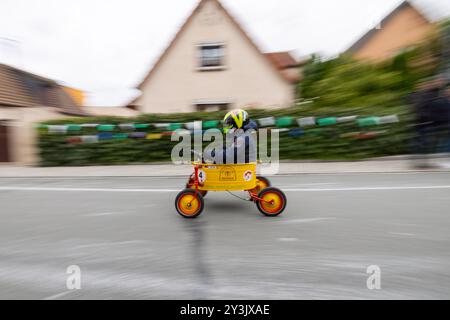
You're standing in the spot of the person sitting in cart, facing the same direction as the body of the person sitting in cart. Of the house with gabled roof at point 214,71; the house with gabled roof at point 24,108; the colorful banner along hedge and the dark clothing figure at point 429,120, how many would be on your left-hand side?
0

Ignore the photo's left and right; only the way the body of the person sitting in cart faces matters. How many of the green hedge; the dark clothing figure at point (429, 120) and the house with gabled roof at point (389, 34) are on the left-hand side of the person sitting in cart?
0

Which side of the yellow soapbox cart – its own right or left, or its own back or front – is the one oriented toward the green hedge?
right

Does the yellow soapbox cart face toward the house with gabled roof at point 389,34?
no

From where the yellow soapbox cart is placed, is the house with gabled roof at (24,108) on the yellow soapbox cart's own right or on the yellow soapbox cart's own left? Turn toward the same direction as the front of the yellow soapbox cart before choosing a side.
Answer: on the yellow soapbox cart's own right

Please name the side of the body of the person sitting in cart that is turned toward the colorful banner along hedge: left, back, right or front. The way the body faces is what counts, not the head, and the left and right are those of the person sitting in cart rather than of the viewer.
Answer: right

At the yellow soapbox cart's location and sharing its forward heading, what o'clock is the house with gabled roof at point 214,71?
The house with gabled roof is roughly at 3 o'clock from the yellow soapbox cart.

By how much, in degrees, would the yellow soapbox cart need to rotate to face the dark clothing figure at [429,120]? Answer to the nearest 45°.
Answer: approximately 135° to its right

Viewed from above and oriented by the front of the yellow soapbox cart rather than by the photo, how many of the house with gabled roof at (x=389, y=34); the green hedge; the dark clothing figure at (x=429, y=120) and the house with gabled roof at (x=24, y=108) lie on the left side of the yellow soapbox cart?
0

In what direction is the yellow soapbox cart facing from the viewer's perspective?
to the viewer's left

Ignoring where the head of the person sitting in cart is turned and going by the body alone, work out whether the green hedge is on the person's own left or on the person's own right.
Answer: on the person's own right

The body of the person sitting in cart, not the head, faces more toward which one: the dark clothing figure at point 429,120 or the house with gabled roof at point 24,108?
the house with gabled roof

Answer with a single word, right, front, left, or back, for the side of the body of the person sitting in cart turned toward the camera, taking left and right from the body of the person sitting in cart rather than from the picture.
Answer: left

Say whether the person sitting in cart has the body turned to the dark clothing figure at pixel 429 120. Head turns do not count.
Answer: no
